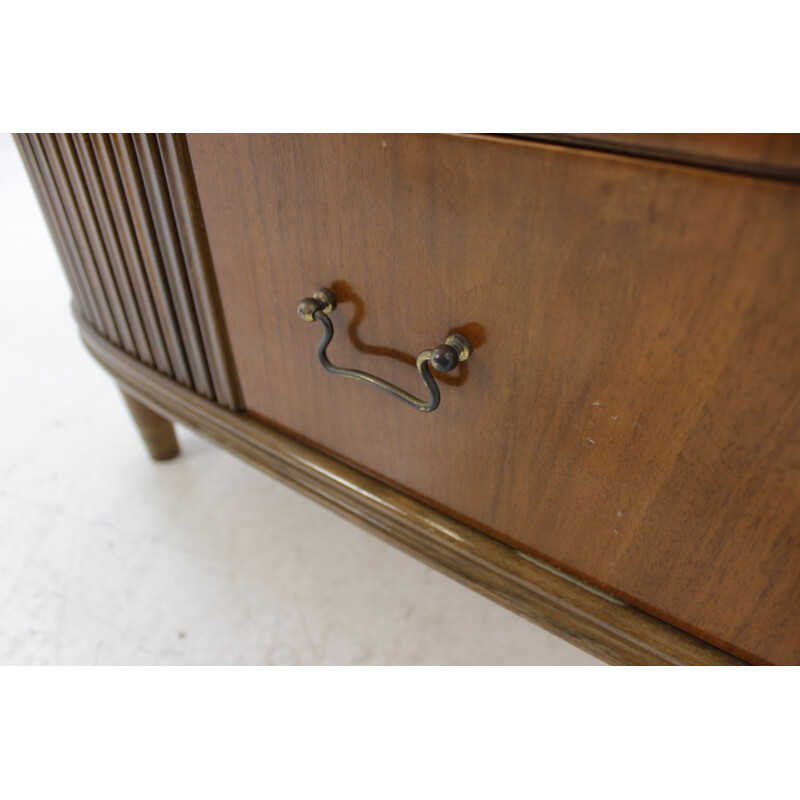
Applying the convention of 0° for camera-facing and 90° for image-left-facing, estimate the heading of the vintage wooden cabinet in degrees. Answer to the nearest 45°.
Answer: approximately 45°
